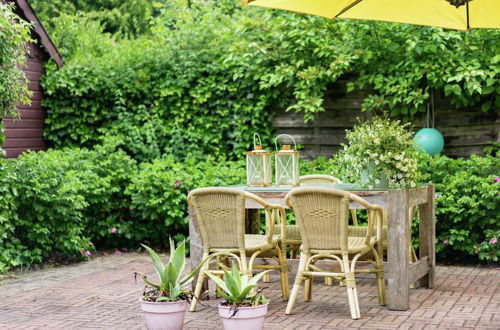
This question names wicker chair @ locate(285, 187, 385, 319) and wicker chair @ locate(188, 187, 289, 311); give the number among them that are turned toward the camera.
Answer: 0

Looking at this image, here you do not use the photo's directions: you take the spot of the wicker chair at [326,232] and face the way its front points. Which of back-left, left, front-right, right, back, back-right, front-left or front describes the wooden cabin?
left

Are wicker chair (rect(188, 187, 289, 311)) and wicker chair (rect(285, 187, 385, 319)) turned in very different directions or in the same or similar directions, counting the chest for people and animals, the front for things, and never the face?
same or similar directions

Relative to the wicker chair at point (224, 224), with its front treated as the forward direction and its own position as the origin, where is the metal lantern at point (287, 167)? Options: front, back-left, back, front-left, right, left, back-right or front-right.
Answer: front

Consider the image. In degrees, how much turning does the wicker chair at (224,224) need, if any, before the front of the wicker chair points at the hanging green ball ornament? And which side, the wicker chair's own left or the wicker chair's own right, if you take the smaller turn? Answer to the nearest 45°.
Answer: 0° — it already faces it

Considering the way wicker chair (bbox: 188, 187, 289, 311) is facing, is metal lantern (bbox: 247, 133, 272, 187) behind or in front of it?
in front

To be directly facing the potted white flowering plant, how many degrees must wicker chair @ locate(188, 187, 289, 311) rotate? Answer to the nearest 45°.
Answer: approximately 45° to its right

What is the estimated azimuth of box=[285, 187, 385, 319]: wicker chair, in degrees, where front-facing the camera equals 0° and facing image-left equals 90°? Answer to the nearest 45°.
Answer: approximately 225°

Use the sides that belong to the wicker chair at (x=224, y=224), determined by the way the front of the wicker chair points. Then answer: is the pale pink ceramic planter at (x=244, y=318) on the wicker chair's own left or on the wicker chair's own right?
on the wicker chair's own right

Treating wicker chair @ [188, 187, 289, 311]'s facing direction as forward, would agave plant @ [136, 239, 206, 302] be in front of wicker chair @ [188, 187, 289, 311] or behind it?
behind

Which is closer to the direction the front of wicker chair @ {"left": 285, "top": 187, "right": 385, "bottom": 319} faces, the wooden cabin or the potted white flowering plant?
the potted white flowering plant

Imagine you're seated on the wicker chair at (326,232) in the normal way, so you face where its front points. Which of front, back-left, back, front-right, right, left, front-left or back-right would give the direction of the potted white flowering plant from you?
front

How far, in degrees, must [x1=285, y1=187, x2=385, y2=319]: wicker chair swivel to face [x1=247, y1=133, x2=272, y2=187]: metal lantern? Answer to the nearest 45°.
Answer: approximately 90° to its left

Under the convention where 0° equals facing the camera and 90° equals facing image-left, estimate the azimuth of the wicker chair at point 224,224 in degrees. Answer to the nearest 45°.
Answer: approximately 225°

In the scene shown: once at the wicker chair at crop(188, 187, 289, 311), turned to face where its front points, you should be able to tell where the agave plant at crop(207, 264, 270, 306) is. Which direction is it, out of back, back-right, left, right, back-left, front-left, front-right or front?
back-right

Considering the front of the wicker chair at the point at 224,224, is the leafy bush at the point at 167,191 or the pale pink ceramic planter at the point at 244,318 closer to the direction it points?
the leafy bush
